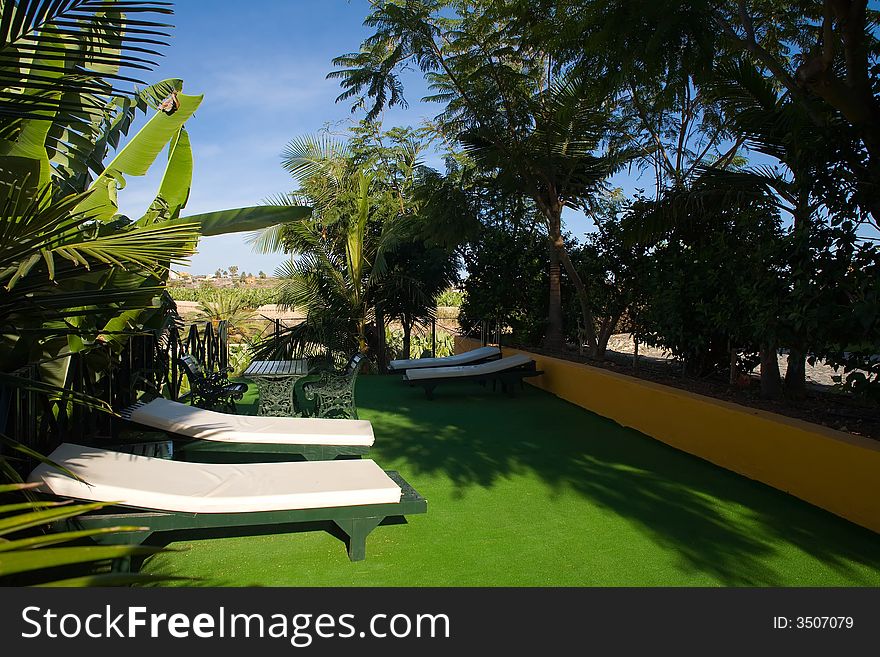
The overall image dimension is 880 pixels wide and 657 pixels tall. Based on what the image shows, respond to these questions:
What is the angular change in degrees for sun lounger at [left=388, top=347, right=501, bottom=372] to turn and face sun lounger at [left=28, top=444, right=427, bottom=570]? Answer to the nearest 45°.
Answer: approximately 90° to its left

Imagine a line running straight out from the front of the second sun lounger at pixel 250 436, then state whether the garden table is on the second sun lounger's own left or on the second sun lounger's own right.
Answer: on the second sun lounger's own left

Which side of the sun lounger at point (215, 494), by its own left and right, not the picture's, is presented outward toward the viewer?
right

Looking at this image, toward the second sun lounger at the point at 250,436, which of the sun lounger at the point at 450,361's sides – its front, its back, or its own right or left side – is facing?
left

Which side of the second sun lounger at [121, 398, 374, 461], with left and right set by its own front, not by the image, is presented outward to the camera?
right

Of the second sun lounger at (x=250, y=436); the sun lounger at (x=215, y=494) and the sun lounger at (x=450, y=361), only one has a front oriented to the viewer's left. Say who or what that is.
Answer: the sun lounger at (x=450, y=361)

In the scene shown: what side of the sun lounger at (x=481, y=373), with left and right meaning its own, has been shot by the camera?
left

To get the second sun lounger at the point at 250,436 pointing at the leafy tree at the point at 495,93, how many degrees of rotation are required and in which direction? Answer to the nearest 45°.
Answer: approximately 45° to its left

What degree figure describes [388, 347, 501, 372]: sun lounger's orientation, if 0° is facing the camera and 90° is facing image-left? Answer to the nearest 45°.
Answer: approximately 90°

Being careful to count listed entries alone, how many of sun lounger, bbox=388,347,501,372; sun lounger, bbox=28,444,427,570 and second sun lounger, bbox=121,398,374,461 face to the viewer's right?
2
